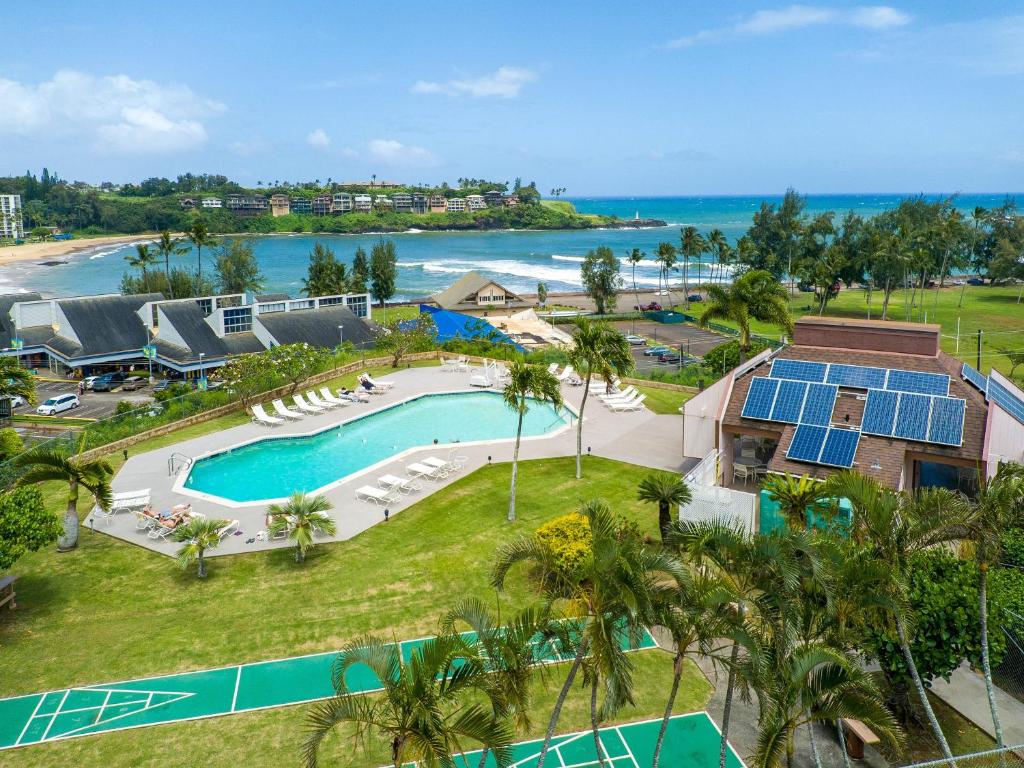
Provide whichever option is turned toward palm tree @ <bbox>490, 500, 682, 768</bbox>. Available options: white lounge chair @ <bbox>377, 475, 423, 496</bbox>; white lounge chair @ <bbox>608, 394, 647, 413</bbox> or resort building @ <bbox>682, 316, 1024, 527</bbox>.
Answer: the resort building

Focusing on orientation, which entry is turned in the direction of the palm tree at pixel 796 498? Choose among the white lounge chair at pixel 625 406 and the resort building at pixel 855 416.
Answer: the resort building

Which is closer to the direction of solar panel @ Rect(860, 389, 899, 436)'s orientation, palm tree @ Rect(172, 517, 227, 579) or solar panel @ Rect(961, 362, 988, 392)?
the palm tree

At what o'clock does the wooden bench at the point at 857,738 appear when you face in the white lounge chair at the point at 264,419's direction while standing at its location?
The wooden bench is roughly at 1 o'clock from the white lounge chair.

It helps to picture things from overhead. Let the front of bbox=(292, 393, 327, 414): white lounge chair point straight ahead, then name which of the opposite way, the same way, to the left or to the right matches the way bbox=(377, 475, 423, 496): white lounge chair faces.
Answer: the opposite way

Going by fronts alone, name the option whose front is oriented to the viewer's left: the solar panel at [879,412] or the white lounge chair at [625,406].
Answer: the white lounge chair

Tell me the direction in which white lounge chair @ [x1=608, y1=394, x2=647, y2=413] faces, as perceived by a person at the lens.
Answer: facing to the left of the viewer
